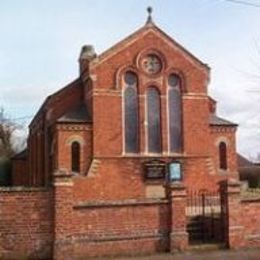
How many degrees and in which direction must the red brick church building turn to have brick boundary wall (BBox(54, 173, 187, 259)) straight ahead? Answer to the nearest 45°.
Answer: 0° — it already faces it

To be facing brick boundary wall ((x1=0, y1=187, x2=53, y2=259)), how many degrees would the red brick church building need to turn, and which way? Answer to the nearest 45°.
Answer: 0° — it already faces it

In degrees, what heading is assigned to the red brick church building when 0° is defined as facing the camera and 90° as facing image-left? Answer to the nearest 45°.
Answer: approximately 0°

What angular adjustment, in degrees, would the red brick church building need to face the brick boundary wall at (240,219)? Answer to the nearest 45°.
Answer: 0° — it already faces it
